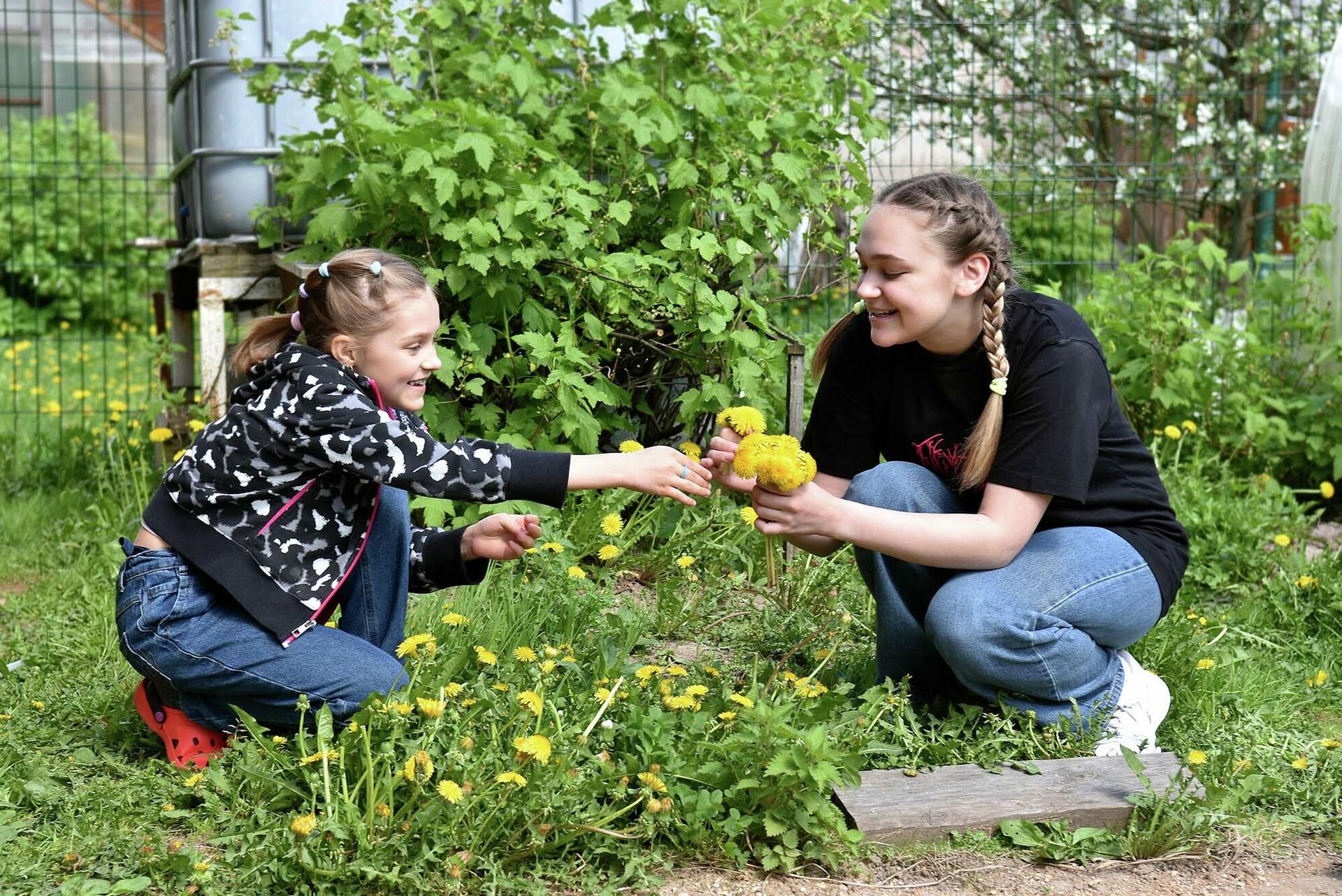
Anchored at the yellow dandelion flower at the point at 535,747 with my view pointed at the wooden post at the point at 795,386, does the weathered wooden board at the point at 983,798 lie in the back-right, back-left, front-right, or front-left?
front-right

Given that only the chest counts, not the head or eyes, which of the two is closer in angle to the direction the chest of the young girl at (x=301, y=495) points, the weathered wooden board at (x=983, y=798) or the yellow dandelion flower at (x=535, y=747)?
the weathered wooden board

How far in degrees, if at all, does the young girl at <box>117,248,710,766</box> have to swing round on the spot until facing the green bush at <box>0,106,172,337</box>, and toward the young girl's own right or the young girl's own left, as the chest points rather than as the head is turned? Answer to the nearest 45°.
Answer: approximately 90° to the young girl's own left

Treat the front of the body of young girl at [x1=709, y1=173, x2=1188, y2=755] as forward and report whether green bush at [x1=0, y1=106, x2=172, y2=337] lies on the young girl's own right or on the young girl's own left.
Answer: on the young girl's own right

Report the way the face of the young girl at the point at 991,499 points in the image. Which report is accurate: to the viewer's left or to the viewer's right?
to the viewer's left

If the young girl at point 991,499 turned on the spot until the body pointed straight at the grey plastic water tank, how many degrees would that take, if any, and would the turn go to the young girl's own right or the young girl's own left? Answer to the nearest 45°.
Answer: approximately 90° to the young girl's own right

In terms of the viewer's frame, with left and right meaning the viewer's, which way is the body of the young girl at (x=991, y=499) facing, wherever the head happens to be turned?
facing the viewer and to the left of the viewer

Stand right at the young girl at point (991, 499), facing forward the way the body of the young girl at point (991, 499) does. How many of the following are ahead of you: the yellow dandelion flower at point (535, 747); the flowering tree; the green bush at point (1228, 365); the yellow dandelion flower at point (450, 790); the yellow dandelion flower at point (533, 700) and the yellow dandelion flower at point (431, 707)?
4

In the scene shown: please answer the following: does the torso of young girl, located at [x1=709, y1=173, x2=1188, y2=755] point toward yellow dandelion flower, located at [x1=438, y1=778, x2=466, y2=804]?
yes

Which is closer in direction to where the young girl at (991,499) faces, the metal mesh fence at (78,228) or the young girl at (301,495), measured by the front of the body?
the young girl

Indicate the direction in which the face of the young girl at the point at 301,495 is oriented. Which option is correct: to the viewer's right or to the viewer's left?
to the viewer's right

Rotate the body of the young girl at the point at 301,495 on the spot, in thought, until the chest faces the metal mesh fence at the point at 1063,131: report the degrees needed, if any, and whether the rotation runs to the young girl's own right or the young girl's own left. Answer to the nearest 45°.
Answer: approximately 45° to the young girl's own left

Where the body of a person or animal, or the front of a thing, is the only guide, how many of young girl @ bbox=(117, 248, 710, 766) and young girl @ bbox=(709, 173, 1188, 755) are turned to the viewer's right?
1

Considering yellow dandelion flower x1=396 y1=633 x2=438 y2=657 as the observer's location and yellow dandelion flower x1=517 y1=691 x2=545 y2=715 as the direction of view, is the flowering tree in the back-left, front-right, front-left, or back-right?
back-left

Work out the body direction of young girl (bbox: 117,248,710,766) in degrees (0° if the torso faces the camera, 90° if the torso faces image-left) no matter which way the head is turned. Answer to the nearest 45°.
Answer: approximately 270°

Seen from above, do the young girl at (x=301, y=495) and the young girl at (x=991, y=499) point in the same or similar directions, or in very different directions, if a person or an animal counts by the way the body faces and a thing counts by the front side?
very different directions
